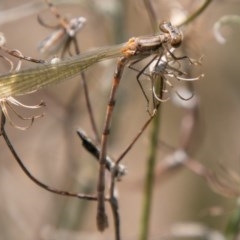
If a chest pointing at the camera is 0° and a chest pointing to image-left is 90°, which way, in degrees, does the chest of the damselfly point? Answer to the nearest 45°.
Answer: approximately 270°
